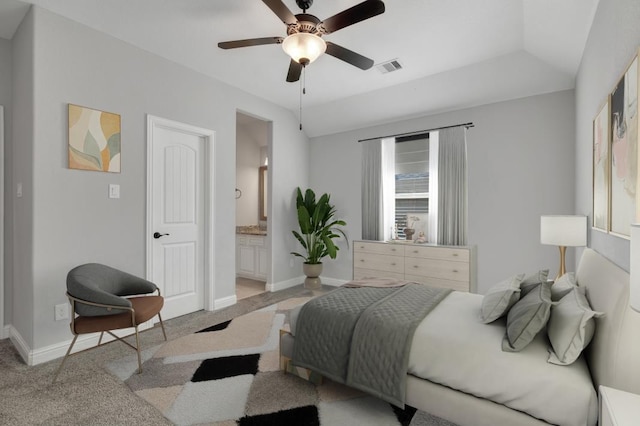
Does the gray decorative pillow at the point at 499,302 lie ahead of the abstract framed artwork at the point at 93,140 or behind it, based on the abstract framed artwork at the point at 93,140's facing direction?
ahead

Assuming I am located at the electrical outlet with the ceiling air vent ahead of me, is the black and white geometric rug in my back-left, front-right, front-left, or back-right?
front-right

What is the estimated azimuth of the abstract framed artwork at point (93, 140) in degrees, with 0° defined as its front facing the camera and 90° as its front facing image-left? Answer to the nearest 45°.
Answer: approximately 315°

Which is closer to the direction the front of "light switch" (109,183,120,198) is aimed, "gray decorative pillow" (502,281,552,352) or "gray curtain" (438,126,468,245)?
the gray decorative pillow

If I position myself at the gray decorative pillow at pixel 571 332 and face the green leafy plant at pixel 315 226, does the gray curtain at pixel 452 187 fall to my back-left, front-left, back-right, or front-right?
front-right

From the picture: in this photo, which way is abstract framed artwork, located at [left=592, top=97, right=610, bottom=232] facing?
to the viewer's left

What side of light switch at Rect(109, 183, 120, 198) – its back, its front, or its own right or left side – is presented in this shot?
front

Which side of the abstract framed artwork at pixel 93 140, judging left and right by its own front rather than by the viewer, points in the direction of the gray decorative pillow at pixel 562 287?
front

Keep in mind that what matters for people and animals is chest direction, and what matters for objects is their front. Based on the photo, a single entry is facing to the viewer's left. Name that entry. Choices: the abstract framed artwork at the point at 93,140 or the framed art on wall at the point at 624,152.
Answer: the framed art on wall

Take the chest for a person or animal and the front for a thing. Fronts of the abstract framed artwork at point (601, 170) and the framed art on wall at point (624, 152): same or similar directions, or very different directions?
same or similar directions

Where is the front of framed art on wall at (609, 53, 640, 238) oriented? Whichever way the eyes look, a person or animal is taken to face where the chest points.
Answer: to the viewer's left

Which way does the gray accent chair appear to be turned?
to the viewer's right

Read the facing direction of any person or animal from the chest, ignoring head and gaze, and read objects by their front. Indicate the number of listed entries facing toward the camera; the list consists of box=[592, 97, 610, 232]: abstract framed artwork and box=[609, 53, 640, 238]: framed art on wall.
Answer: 0

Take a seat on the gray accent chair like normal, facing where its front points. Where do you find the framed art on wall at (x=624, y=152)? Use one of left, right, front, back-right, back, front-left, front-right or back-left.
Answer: front-right
